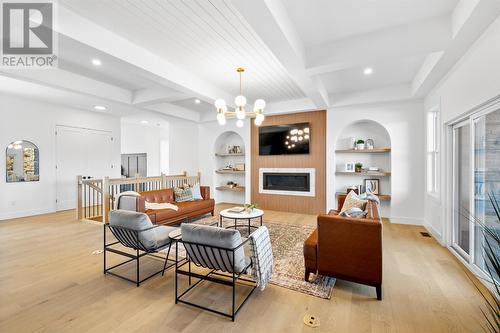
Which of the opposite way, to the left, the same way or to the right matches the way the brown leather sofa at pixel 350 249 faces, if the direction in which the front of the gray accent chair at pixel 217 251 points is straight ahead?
to the left

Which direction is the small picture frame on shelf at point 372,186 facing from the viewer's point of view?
toward the camera

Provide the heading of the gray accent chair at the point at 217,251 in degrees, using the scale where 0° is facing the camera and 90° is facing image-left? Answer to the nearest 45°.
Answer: approximately 225°

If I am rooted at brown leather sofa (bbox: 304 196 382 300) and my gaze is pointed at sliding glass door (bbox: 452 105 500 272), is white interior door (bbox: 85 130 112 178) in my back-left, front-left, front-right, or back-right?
back-left

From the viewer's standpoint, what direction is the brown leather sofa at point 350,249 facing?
to the viewer's left

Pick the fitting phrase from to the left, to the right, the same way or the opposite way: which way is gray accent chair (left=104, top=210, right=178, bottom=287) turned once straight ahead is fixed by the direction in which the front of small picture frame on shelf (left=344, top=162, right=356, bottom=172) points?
the opposite way

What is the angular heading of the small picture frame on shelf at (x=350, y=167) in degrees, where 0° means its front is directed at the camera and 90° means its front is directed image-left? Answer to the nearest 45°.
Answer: approximately 0°

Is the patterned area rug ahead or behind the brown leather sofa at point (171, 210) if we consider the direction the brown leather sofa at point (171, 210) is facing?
ahead

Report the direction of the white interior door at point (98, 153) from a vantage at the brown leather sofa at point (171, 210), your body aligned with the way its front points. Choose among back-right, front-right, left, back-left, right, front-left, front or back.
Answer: back

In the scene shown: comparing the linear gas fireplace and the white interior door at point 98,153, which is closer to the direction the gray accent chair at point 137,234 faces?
the linear gas fireplace

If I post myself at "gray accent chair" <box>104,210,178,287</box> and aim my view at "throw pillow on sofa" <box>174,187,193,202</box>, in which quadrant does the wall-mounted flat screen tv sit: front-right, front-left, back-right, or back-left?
front-right

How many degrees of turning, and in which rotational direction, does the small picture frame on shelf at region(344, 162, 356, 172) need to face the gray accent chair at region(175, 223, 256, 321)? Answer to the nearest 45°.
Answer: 0° — it already faces it

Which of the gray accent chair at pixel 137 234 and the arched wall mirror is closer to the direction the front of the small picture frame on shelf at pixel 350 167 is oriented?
the gray accent chair

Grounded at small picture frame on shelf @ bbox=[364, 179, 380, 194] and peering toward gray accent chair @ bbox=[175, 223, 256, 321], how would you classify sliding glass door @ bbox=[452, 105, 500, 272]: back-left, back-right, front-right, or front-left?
front-left

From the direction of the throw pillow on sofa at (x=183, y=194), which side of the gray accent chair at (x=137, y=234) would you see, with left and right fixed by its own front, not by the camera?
front

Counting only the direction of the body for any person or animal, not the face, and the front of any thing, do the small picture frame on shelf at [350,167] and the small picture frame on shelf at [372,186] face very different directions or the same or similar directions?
same or similar directions
